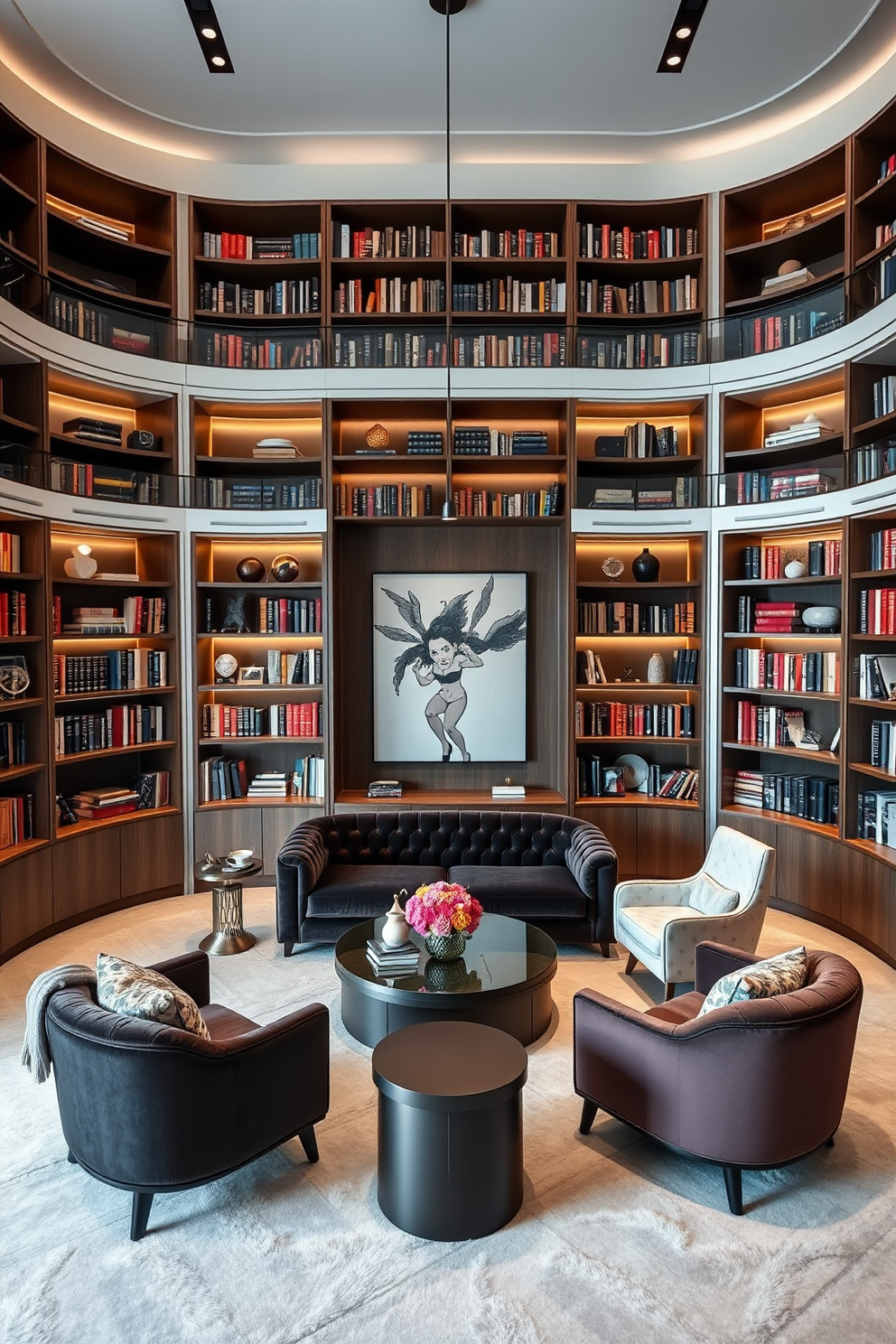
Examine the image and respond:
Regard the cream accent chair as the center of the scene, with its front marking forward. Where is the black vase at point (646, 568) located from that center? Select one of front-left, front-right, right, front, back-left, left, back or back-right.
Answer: back-right

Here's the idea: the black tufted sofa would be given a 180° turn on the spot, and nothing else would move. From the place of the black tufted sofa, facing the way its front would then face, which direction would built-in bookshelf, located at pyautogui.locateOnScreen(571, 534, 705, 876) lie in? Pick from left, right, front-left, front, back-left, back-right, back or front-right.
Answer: front-right

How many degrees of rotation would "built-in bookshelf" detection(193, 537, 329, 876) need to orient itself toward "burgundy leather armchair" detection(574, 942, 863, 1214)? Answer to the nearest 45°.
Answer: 0° — it already faces it

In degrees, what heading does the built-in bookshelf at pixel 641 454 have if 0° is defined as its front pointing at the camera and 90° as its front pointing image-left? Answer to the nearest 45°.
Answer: approximately 0°

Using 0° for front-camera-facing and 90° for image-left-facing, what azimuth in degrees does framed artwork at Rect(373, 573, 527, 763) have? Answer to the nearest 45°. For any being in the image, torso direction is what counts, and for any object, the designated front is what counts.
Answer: approximately 0°

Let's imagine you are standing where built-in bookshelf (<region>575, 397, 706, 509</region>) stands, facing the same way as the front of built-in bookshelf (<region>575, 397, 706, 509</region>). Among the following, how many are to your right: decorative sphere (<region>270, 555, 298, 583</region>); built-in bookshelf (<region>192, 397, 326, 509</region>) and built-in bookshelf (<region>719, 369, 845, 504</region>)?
2
